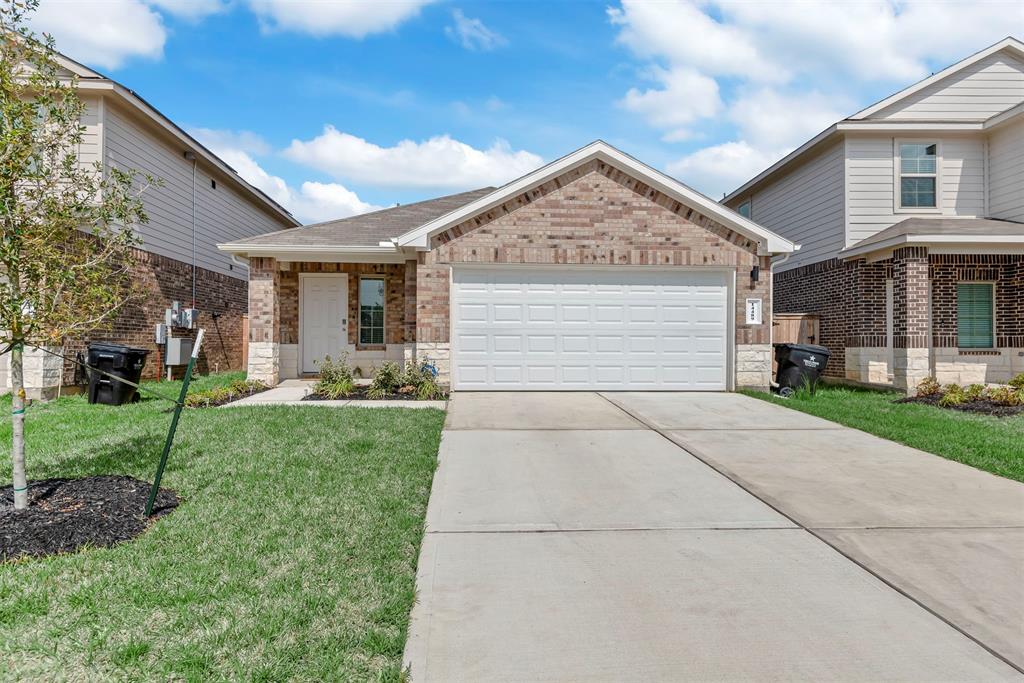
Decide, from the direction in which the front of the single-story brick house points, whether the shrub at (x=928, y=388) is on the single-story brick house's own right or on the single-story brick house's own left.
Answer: on the single-story brick house's own left

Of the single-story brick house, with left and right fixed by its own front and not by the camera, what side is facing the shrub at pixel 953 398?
left

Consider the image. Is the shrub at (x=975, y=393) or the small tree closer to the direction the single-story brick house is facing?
the small tree

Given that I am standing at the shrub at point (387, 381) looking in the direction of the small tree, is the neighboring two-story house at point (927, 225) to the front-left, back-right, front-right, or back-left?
back-left

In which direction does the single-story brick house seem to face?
toward the camera

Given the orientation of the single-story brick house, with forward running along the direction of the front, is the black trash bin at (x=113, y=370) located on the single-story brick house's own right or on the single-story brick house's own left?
on the single-story brick house's own right

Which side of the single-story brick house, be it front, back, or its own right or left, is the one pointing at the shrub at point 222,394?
right

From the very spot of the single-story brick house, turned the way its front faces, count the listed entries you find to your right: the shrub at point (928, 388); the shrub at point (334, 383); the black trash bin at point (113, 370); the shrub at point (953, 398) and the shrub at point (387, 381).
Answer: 3

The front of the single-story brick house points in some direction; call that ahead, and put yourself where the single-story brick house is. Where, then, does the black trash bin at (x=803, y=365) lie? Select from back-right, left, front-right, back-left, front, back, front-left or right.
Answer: left

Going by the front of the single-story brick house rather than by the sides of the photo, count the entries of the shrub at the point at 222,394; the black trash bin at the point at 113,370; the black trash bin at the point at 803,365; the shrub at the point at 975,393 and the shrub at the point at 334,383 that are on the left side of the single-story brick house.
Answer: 2

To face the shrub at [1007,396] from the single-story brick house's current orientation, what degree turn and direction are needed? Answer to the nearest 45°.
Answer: approximately 90° to its left

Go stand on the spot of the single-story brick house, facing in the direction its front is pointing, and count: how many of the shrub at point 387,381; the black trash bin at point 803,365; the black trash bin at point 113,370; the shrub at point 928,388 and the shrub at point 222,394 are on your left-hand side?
2

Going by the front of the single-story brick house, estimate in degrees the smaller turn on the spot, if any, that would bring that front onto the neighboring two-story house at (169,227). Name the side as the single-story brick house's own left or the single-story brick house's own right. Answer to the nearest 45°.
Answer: approximately 90° to the single-story brick house's own right

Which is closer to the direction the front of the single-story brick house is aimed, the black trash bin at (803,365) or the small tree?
the small tree
